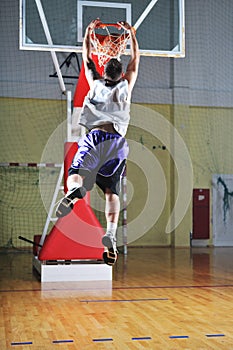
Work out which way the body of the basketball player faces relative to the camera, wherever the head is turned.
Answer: away from the camera

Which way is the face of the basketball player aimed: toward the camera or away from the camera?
away from the camera
